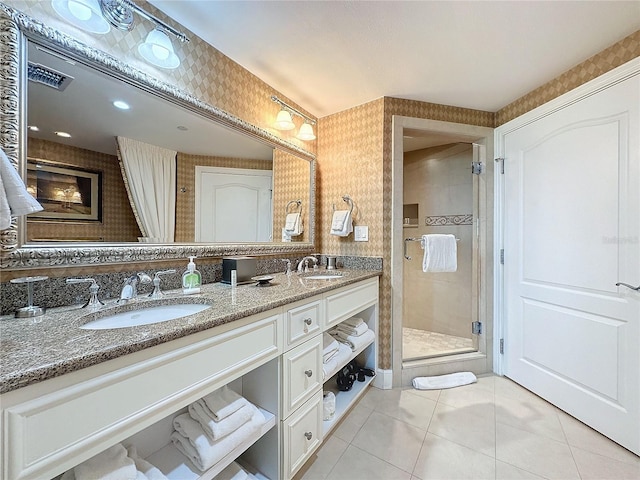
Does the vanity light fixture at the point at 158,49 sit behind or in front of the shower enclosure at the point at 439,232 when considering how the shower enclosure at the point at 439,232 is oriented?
in front

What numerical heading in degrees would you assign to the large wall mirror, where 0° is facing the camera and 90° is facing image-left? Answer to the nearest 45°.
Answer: approximately 315°

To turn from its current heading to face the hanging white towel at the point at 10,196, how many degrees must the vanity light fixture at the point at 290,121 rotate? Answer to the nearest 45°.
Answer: approximately 90° to its right

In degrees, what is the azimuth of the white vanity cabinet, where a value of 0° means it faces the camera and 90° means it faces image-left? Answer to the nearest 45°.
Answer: approximately 315°

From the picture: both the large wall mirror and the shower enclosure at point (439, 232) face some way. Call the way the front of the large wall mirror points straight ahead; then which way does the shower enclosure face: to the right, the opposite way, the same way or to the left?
to the right

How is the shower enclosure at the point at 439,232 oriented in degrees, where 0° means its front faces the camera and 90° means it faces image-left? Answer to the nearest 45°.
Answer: approximately 0°

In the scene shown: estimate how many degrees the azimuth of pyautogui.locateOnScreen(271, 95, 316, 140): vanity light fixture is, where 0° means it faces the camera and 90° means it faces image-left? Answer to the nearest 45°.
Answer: approximately 315°

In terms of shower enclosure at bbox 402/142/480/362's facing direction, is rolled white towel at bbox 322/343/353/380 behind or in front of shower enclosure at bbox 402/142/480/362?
in front

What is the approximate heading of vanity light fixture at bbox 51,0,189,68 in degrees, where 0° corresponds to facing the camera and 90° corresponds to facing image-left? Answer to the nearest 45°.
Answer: approximately 315°

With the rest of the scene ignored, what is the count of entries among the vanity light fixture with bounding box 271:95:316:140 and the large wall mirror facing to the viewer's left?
0

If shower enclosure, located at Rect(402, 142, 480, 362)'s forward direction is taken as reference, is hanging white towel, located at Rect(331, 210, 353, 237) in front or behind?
in front

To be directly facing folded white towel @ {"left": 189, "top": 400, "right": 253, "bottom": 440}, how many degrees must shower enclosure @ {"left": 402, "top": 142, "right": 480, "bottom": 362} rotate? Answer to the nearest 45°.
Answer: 0° — it already faces it
